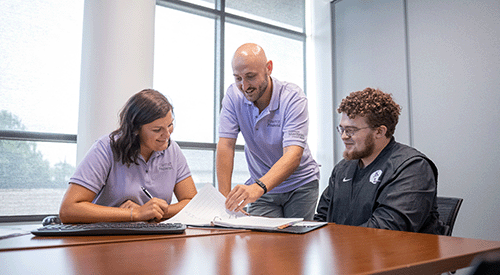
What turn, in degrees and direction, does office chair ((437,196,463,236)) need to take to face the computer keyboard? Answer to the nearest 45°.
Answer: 0° — it already faces it

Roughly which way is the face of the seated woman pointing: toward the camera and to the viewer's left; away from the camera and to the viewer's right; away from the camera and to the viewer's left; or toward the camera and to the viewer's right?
toward the camera and to the viewer's right

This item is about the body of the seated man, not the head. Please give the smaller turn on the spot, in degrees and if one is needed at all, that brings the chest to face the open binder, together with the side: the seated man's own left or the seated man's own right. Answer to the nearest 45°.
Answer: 0° — they already face it

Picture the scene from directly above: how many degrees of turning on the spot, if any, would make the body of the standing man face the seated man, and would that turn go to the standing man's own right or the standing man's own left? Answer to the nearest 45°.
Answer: approximately 90° to the standing man's own left

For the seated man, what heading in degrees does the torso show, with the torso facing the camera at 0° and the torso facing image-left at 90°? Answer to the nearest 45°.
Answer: approximately 45°

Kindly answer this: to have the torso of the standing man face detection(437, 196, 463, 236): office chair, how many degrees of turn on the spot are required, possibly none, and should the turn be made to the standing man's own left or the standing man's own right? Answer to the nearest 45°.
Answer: approximately 135° to the standing man's own left

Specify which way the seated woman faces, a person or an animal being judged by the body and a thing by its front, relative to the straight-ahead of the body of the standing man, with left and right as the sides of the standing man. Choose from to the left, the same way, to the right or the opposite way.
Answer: to the left

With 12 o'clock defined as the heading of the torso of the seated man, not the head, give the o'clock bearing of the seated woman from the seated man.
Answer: The seated woman is roughly at 1 o'clock from the seated man.

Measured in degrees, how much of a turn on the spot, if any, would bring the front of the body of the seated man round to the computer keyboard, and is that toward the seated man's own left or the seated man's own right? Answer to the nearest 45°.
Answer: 0° — they already face it

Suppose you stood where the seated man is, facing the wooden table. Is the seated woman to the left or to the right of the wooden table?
right
